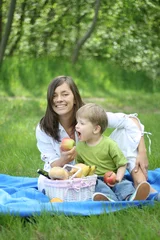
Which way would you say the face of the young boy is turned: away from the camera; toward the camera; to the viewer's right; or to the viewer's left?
to the viewer's left

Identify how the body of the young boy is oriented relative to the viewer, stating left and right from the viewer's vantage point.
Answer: facing the viewer
